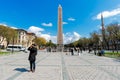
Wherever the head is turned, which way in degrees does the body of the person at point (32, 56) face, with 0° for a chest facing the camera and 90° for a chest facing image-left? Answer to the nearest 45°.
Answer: approximately 45°
